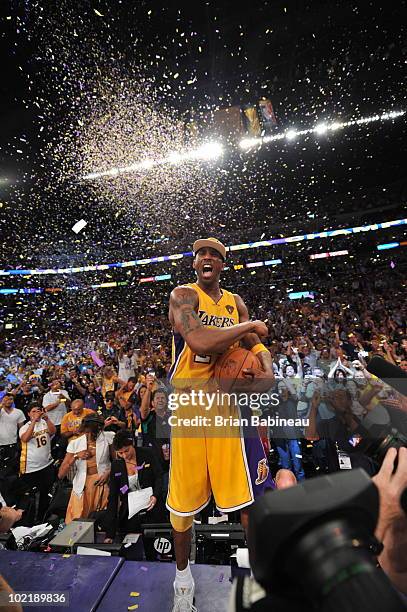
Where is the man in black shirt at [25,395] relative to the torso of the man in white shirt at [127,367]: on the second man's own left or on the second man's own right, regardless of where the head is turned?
on the second man's own right

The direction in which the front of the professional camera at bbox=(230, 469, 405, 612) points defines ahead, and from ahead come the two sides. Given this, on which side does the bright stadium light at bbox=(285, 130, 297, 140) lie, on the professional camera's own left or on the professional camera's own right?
on the professional camera's own right

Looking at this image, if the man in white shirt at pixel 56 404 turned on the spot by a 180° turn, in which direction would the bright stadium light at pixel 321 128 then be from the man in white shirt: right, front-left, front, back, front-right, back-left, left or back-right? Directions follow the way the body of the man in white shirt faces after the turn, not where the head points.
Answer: right

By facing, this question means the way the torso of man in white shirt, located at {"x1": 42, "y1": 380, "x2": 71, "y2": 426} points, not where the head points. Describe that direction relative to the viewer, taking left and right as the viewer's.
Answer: facing the viewer

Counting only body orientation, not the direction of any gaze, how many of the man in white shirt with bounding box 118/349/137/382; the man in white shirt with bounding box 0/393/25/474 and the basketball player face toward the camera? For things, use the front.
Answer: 3

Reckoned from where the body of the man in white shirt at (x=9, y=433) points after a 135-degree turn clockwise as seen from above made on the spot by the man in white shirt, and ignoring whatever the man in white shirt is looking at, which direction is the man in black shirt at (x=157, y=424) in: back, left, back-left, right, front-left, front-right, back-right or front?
back

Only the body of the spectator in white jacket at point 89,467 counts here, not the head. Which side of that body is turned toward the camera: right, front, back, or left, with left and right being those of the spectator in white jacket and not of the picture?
front

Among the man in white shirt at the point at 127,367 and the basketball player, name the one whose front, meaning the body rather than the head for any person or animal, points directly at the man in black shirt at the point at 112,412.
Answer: the man in white shirt

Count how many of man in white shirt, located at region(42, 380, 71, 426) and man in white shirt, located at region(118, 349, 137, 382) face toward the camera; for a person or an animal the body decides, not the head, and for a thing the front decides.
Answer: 2

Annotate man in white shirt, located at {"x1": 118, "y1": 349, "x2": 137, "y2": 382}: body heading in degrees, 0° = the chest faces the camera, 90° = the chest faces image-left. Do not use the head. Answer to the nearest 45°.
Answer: approximately 0°

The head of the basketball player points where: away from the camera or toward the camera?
toward the camera

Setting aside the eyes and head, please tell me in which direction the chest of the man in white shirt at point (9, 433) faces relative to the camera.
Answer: toward the camera

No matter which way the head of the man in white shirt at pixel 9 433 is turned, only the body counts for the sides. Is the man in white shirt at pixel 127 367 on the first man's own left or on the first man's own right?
on the first man's own left

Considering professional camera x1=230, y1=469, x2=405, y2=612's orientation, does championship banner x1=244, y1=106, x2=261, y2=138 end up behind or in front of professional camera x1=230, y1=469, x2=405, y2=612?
in front

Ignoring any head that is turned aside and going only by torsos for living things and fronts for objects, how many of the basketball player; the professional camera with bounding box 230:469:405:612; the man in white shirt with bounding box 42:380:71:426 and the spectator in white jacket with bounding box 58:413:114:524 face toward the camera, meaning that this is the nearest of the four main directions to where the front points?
3
